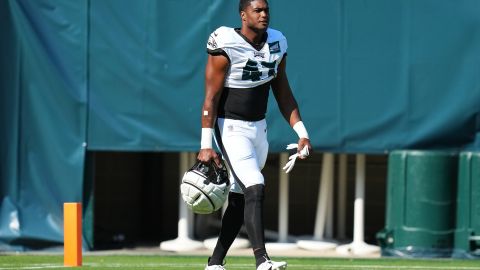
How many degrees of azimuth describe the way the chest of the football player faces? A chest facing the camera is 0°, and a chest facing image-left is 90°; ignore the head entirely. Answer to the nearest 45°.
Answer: approximately 315°

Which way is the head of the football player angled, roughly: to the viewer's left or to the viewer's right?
to the viewer's right
